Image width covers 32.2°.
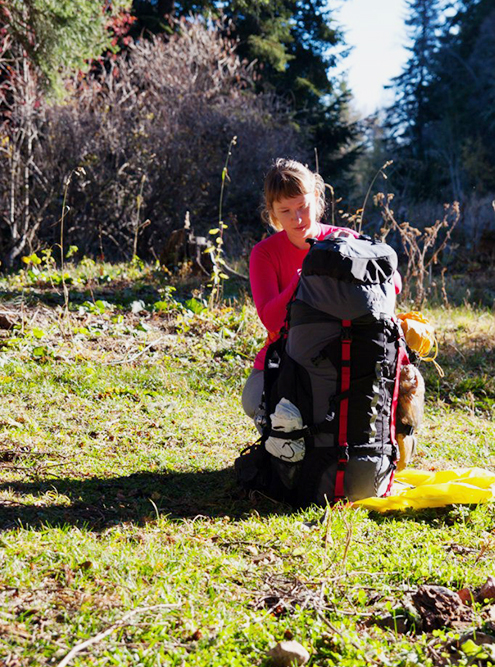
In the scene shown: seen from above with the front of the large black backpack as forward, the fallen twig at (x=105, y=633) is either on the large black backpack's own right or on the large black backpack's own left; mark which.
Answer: on the large black backpack's own right

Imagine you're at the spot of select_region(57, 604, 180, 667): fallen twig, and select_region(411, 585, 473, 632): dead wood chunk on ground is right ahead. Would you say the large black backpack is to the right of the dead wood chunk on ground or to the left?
left

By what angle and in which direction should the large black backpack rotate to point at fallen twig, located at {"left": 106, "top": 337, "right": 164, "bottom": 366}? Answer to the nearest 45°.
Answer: approximately 180°

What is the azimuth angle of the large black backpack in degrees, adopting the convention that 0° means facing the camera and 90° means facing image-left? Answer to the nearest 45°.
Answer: approximately 315°

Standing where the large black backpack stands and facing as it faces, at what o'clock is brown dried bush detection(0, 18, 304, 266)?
The brown dried bush is roughly at 7 o'clock from the large black backpack.

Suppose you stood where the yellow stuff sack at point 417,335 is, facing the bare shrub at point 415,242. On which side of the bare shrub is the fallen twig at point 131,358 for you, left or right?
left
